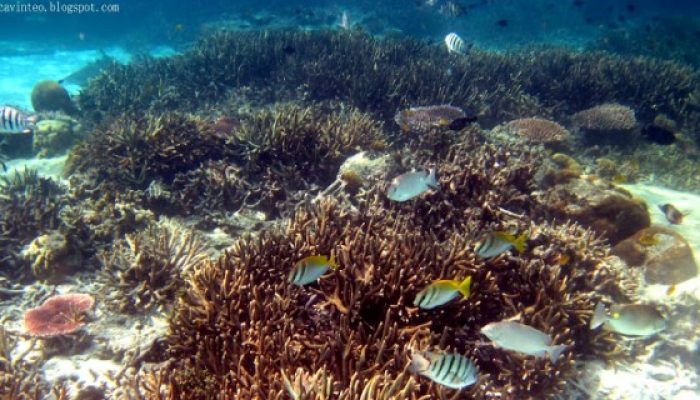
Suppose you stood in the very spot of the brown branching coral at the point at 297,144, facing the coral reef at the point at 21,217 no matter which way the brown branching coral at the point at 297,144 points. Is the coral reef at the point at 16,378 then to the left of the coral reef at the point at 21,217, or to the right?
left

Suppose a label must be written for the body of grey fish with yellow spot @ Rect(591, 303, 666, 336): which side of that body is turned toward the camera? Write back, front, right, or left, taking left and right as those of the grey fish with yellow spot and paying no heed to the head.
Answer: right

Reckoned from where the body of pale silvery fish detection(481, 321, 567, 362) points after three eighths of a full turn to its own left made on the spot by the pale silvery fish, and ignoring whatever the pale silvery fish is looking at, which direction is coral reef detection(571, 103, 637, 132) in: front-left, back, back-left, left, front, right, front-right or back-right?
back-left

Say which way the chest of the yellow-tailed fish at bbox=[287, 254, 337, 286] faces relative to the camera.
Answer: to the viewer's left

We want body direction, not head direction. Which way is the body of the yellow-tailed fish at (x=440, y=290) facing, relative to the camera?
to the viewer's left

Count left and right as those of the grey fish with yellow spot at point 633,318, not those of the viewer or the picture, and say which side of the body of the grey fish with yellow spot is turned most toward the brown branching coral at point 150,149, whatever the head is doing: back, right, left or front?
back

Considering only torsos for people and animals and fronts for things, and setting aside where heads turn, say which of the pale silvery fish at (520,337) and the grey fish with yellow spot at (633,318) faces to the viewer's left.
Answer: the pale silvery fish

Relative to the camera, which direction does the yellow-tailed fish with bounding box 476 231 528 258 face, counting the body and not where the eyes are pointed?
to the viewer's left

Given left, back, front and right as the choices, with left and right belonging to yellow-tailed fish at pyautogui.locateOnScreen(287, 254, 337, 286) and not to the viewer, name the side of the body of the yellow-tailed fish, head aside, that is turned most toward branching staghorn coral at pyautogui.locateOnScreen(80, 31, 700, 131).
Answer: right

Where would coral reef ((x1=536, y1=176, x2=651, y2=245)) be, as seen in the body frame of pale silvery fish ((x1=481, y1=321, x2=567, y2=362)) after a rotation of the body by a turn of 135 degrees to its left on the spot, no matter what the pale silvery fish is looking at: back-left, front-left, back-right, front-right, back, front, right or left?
back-left

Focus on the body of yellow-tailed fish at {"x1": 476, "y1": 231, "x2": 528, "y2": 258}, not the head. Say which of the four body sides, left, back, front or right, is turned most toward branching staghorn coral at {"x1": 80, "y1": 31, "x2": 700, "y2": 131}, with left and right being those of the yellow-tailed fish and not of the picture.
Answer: right
